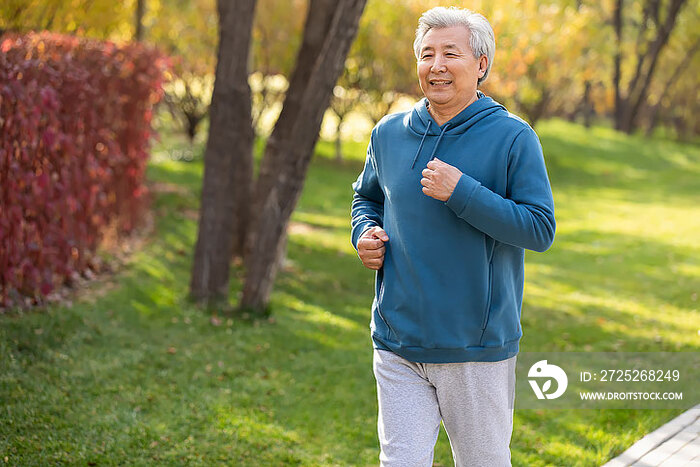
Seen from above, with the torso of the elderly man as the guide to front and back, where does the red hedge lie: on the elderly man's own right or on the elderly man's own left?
on the elderly man's own right

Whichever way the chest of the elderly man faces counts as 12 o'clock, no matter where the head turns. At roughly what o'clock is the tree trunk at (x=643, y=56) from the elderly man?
The tree trunk is roughly at 5 o'clock from the elderly man.

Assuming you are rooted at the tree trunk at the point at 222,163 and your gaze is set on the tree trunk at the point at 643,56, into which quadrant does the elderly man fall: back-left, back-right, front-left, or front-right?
back-right

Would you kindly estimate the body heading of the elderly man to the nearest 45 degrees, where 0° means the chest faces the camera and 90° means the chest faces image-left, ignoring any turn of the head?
approximately 45°
